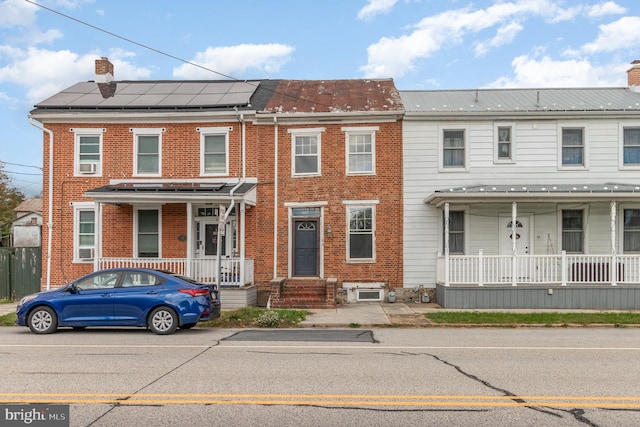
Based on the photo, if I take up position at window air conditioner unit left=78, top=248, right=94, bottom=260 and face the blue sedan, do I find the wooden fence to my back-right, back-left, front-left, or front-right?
back-right

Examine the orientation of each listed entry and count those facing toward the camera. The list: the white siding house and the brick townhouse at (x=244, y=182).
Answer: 2

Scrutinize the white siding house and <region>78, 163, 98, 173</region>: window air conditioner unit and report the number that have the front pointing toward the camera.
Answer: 2

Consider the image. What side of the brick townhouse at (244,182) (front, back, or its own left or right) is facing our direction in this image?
front

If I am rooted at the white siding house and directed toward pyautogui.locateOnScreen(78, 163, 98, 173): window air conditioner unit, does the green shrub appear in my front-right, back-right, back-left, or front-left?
front-left

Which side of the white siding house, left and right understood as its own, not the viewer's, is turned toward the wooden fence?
right

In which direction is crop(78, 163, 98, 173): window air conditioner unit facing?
toward the camera

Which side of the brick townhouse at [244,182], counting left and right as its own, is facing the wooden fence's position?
right

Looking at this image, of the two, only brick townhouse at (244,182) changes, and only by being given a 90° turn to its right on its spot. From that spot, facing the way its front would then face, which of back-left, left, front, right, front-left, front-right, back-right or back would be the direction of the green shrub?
left

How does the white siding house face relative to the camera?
toward the camera
